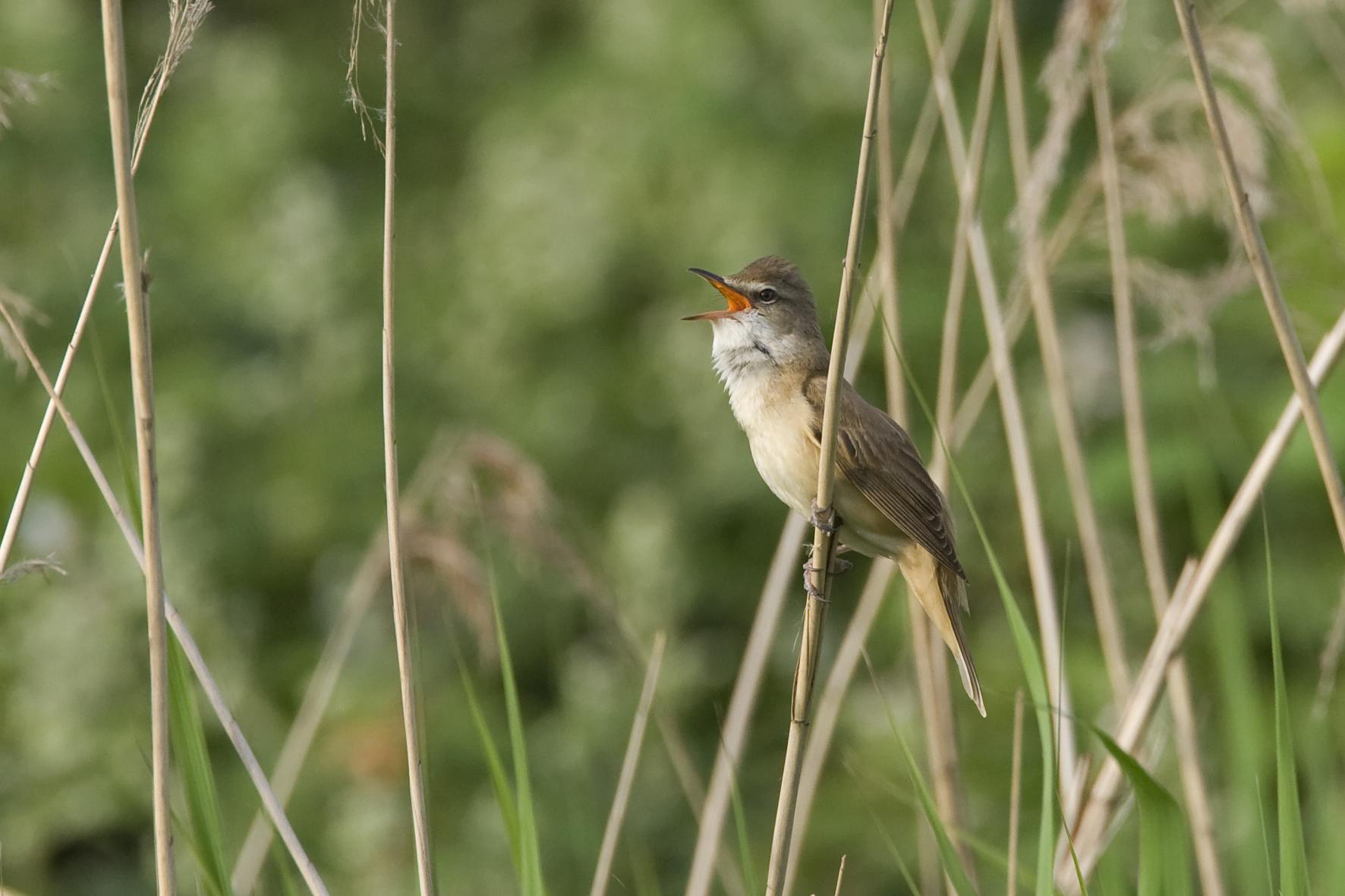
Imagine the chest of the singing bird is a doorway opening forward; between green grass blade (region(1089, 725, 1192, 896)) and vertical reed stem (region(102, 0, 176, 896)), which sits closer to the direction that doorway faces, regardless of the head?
the vertical reed stem

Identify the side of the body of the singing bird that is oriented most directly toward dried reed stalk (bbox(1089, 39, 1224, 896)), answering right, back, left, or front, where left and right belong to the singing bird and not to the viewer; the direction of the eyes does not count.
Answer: back

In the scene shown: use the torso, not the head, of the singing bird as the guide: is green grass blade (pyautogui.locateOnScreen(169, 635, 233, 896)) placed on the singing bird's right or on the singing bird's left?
on the singing bird's right

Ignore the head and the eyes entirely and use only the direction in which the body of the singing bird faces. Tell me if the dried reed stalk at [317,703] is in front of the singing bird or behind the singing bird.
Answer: in front

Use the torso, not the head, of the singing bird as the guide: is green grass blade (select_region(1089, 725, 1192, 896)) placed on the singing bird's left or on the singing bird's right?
on the singing bird's left

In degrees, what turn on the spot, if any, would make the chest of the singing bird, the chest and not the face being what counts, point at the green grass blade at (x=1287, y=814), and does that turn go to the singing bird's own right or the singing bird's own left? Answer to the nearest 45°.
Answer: approximately 135° to the singing bird's own left

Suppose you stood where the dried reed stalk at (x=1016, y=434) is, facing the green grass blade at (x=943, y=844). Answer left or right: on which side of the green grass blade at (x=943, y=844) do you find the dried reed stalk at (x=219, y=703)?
right

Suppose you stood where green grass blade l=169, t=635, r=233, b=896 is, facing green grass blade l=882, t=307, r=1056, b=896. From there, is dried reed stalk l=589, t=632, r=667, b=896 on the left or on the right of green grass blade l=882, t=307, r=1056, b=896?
left

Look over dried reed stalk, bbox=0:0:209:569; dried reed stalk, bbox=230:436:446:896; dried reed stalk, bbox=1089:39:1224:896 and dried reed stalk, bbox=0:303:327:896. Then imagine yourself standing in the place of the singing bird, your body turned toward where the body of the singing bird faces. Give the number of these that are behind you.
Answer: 1

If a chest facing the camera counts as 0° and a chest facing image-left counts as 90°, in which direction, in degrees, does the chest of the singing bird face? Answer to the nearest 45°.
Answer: approximately 90°
